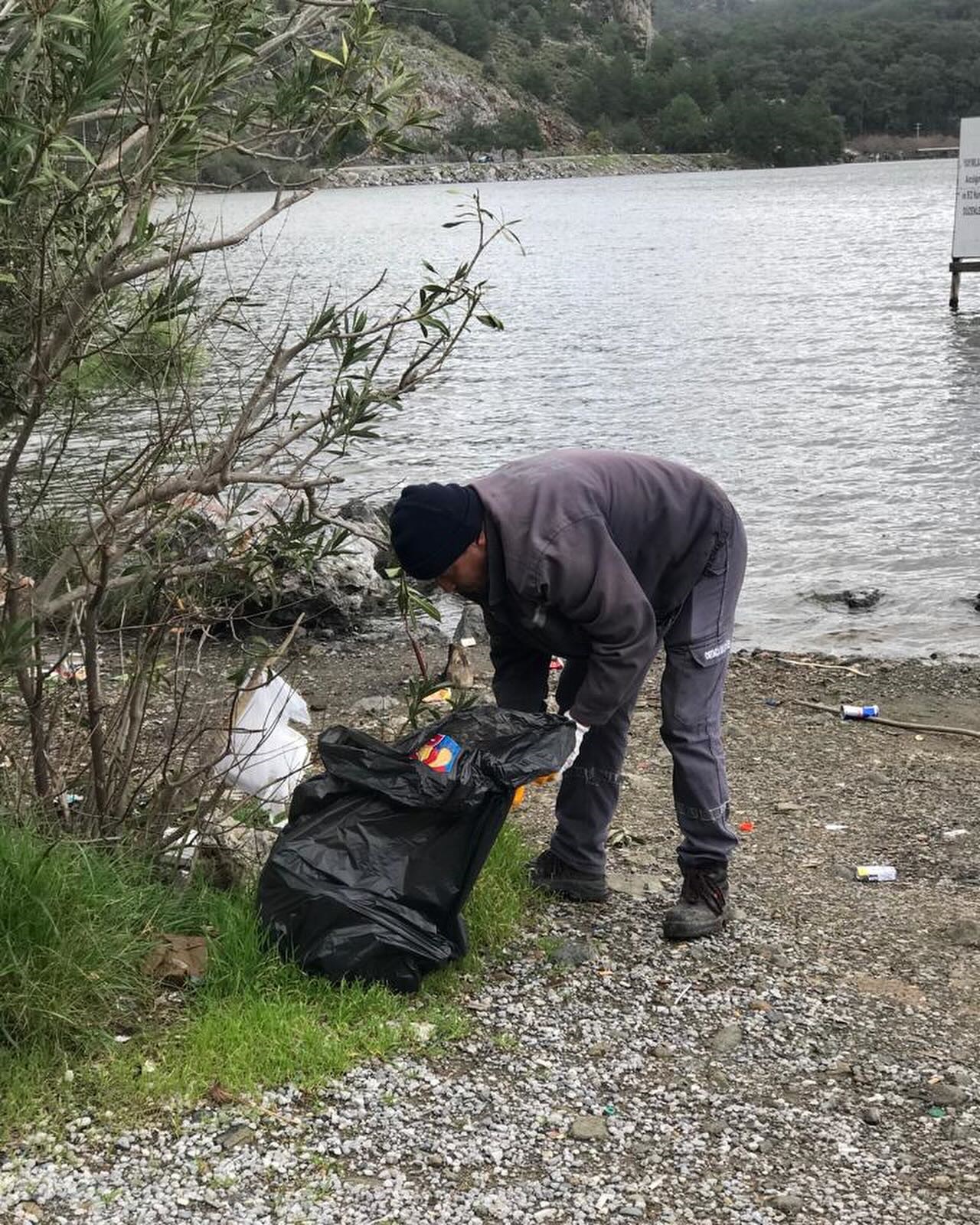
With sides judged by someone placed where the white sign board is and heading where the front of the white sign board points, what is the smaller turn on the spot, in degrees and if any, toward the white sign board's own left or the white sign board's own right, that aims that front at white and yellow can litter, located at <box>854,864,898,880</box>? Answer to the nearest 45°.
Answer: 0° — it already faces it

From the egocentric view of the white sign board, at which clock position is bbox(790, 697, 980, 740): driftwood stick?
The driftwood stick is roughly at 12 o'clock from the white sign board.

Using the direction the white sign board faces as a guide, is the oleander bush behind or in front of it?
in front

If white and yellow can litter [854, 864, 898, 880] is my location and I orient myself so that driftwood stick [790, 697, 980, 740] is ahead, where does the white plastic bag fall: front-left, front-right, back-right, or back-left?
back-left

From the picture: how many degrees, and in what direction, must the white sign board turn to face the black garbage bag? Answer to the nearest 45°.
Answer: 0° — it already faces it

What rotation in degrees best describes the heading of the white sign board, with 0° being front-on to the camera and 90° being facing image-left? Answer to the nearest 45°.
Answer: approximately 0°

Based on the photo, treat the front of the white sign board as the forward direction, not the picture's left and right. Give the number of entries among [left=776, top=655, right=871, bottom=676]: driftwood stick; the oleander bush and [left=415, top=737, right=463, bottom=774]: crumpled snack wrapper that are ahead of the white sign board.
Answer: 3

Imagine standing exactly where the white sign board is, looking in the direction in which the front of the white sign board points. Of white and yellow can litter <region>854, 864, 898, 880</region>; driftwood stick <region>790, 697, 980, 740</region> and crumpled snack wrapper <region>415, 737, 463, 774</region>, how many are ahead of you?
3

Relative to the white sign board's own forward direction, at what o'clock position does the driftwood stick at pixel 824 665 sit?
The driftwood stick is roughly at 12 o'clock from the white sign board.

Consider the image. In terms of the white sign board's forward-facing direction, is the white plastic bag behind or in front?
in front
